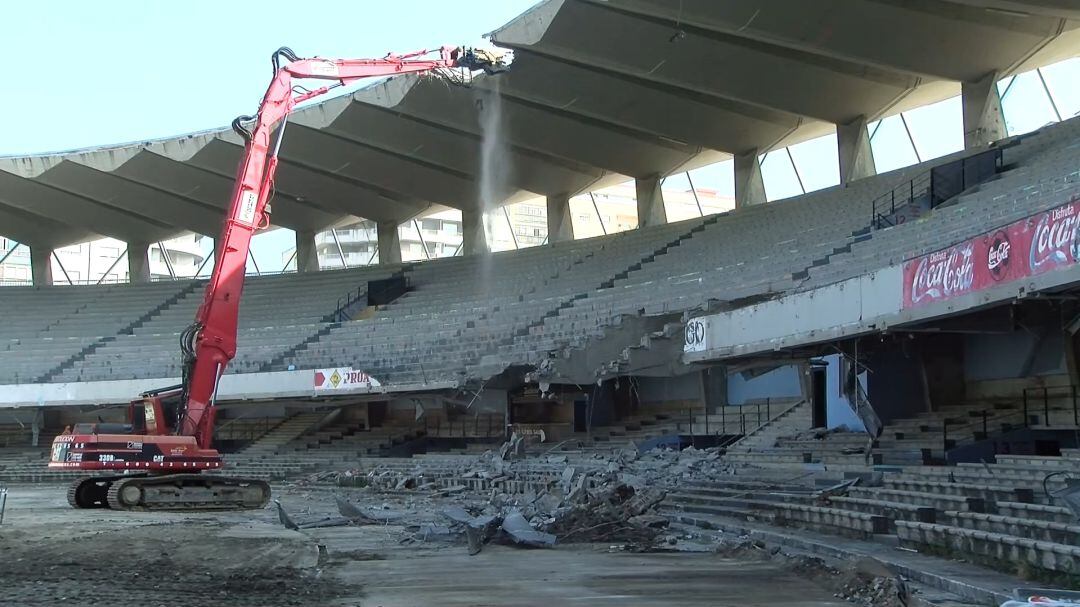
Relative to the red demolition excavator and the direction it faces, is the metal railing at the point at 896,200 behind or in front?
in front

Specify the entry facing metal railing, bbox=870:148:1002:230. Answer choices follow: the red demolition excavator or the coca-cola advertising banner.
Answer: the red demolition excavator

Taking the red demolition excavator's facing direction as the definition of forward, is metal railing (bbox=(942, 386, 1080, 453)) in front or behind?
in front

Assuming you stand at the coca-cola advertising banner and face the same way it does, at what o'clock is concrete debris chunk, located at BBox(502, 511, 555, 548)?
The concrete debris chunk is roughly at 1 o'clock from the coca-cola advertising banner.

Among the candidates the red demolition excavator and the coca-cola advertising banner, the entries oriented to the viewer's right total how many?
1

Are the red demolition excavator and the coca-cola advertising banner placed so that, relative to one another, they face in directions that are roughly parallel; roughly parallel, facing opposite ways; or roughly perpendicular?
roughly parallel, facing opposite ways

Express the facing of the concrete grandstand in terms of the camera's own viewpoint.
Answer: facing the viewer and to the left of the viewer

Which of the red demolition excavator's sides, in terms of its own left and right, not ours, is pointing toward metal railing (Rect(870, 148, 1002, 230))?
front

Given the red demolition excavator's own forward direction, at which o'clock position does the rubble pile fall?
The rubble pile is roughly at 1 o'clock from the red demolition excavator.

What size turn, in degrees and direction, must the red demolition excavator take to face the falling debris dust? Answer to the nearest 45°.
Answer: approximately 45° to its left

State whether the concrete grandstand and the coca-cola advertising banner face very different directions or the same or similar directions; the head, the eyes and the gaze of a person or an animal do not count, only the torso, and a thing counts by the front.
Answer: same or similar directions

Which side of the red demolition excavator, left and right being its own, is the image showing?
right
